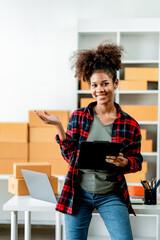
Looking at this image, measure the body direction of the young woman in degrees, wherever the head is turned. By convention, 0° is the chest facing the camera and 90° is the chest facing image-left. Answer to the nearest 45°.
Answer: approximately 0°

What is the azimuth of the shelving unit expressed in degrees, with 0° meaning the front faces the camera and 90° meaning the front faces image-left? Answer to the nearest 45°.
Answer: approximately 0°

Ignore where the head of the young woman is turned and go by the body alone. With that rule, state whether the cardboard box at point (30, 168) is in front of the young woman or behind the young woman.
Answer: behind

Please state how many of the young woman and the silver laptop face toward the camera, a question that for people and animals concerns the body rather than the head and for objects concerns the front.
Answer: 1
